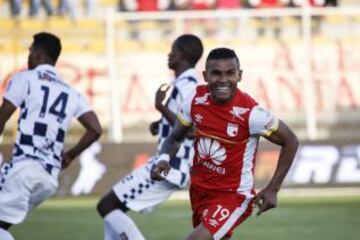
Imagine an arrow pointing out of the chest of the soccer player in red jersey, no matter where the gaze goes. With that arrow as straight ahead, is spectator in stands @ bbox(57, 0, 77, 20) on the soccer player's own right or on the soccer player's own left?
on the soccer player's own right

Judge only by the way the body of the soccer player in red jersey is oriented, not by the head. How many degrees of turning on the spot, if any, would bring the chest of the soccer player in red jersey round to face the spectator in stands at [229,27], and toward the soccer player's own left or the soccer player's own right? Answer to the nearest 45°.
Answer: approximately 135° to the soccer player's own right

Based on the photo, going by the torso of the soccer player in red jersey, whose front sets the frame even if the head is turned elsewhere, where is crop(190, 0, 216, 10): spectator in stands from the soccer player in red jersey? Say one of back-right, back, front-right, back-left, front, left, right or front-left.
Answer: back-right

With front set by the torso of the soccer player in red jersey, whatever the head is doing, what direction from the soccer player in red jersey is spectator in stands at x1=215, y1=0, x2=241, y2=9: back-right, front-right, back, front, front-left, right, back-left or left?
back-right

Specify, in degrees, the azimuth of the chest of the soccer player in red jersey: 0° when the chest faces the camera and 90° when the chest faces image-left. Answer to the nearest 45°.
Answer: approximately 45°
